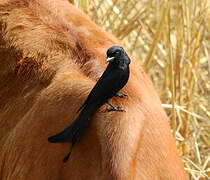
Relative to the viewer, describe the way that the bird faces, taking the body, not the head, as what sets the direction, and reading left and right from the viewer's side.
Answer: facing to the right of the viewer
